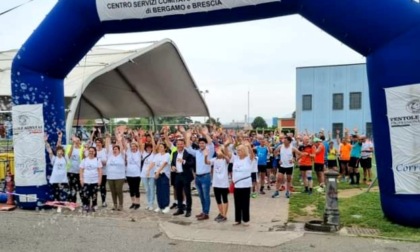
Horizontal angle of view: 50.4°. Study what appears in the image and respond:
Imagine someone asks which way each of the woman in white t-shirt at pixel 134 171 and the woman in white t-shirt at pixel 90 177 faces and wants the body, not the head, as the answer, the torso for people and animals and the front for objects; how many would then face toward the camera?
2

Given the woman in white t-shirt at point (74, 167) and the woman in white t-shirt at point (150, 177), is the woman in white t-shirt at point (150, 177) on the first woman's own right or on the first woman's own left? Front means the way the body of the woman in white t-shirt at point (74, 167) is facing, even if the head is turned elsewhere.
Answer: on the first woman's own left

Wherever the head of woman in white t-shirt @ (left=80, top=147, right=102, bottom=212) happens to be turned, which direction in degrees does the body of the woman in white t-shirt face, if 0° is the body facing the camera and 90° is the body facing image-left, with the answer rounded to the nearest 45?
approximately 0°

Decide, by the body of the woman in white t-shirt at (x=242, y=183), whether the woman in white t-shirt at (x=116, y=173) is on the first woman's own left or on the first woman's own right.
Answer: on the first woman's own right

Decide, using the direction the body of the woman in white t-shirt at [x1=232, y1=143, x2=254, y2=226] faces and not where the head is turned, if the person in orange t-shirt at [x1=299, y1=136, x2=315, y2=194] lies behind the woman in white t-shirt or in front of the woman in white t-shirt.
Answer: behind

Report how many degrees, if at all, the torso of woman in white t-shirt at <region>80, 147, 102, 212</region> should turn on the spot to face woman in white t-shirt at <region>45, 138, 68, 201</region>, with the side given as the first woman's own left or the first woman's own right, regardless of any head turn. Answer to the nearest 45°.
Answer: approximately 90° to the first woman's own right

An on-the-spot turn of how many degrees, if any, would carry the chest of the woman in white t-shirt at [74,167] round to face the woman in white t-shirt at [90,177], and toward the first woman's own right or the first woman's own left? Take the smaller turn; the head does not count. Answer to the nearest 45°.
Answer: approximately 45° to the first woman's own left

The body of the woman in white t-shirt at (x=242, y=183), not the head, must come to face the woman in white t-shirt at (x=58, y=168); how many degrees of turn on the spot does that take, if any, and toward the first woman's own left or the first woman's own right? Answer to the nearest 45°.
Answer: approximately 90° to the first woman's own right
